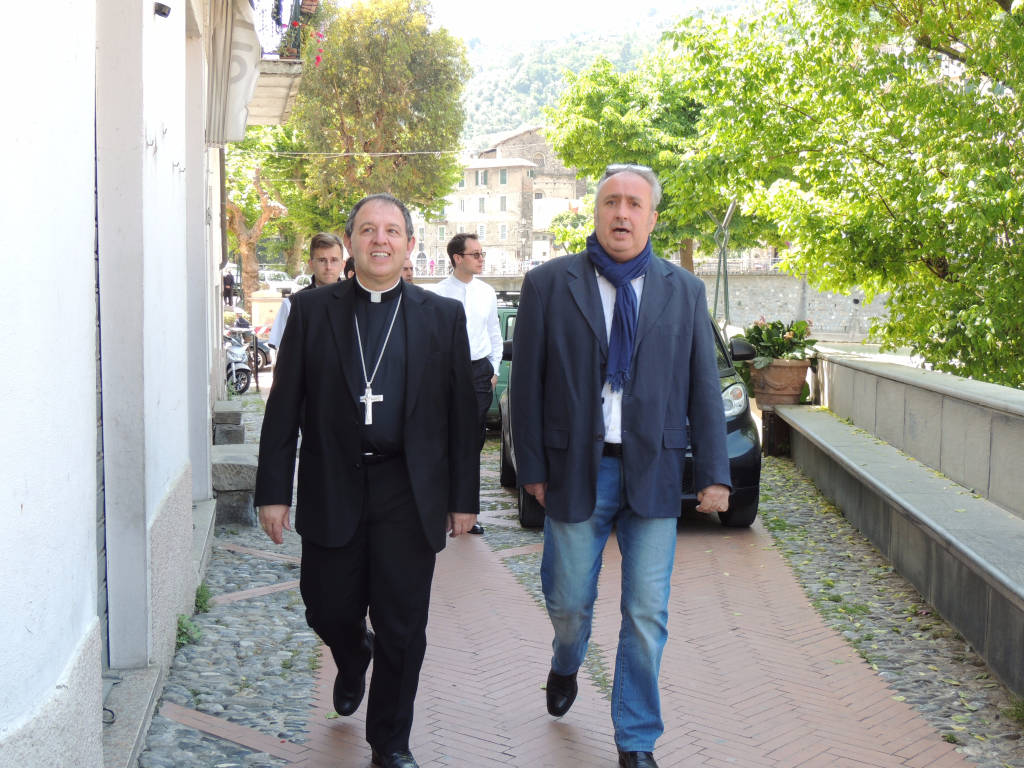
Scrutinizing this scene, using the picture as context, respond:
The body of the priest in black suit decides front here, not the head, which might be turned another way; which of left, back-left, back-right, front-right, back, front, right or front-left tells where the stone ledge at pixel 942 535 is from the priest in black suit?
back-left

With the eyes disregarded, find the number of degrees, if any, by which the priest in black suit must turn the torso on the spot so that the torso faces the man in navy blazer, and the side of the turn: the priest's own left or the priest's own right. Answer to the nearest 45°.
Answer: approximately 90° to the priest's own left

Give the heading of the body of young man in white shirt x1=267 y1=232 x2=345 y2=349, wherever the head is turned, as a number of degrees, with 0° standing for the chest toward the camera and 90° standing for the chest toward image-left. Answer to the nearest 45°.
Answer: approximately 0°

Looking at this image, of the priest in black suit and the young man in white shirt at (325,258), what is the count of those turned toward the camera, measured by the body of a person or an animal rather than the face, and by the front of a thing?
2

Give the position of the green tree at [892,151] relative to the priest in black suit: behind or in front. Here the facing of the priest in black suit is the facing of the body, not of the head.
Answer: behind

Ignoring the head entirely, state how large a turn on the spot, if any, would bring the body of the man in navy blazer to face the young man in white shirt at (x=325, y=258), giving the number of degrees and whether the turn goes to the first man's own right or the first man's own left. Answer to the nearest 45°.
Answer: approximately 135° to the first man's own right

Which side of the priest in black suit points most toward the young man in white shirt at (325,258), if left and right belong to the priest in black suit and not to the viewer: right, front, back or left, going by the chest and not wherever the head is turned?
back

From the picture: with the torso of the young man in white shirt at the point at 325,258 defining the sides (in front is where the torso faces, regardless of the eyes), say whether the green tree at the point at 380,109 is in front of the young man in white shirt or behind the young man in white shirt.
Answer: behind

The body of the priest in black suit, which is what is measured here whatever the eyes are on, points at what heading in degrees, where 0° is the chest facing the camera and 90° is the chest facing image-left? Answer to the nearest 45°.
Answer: approximately 0°

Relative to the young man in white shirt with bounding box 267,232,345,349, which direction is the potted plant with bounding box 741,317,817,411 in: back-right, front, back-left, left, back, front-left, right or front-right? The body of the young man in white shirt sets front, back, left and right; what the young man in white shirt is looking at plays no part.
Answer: back-left
